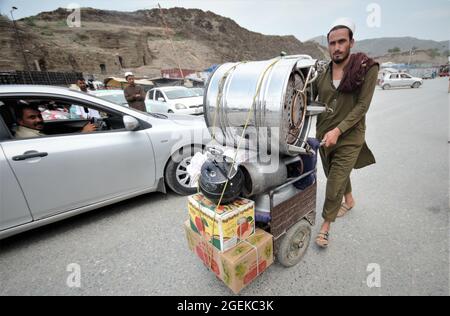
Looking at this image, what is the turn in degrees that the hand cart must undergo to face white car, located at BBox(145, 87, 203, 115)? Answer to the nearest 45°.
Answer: approximately 90° to its right

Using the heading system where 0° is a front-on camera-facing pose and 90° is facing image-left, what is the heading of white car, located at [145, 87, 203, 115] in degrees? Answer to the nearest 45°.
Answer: approximately 315°

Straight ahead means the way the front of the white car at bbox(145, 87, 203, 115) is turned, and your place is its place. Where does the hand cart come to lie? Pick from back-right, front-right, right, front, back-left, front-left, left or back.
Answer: front-right

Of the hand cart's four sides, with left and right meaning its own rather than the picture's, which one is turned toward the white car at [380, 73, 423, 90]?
back

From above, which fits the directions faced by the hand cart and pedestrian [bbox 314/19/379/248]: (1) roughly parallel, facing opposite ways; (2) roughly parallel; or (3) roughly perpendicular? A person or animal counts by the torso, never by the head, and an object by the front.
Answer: roughly parallel

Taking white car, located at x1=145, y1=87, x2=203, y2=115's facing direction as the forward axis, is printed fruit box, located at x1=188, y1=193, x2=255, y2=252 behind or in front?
in front

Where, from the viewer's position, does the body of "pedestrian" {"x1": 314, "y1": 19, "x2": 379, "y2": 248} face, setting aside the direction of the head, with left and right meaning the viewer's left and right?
facing the viewer and to the left of the viewer

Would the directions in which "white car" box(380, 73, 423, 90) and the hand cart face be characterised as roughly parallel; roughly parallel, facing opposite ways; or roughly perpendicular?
roughly perpendicular

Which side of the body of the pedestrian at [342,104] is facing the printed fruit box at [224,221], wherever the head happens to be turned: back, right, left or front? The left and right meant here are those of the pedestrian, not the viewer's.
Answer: front
